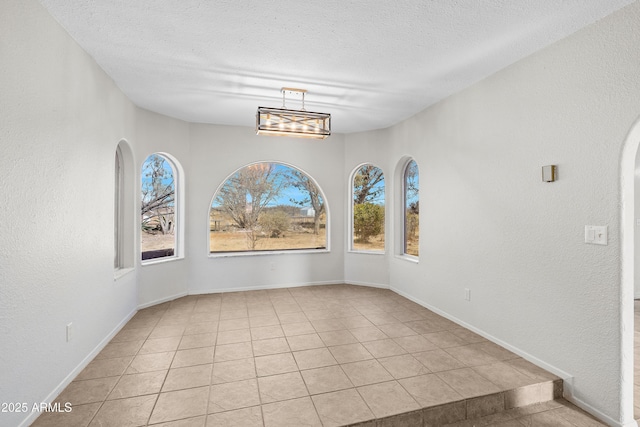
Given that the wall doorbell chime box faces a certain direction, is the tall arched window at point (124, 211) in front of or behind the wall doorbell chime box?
in front

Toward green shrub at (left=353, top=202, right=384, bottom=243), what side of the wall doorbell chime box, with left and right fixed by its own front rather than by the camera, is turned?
right

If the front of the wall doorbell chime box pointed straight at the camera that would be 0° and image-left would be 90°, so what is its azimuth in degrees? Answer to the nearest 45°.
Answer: approximately 45°

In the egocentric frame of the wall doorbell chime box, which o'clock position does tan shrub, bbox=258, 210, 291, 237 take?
The tan shrub is roughly at 2 o'clock from the wall doorbell chime box.

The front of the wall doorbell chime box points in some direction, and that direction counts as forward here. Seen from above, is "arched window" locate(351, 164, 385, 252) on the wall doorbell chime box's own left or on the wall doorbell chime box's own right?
on the wall doorbell chime box's own right

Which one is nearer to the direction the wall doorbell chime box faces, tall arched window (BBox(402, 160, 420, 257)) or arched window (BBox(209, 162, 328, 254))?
the arched window

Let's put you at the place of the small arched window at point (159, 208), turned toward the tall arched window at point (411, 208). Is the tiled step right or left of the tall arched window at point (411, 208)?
right

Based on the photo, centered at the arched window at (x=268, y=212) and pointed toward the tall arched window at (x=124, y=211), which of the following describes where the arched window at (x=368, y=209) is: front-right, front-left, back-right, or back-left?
back-left

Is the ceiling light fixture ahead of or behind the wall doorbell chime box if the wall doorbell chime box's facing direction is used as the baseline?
ahead
